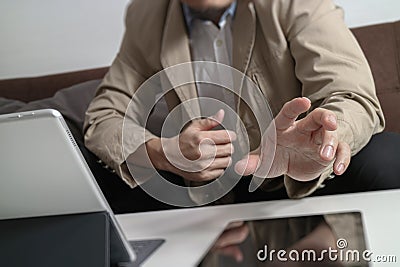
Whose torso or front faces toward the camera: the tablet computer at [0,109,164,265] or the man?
the man

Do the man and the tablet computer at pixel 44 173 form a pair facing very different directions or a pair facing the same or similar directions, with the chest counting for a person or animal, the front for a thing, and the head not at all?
very different directions

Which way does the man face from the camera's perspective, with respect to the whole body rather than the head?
toward the camera

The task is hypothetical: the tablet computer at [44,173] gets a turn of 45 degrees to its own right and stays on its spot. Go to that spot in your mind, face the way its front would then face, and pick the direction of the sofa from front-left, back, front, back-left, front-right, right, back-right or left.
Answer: left

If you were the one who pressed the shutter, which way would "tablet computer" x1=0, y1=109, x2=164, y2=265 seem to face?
facing away from the viewer and to the right of the viewer

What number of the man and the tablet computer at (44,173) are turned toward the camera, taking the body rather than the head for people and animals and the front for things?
1
